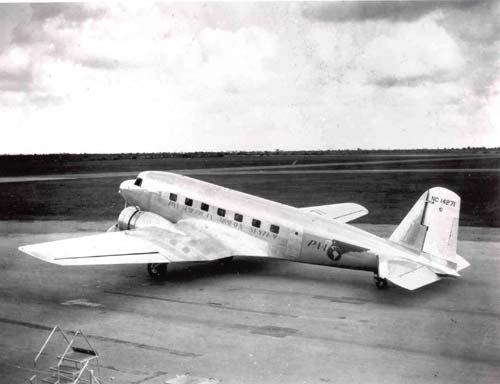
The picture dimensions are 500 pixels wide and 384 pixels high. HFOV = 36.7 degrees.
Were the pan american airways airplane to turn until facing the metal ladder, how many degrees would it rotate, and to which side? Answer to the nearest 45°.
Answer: approximately 135° to its left

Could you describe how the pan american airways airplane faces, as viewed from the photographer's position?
facing away from the viewer and to the left of the viewer

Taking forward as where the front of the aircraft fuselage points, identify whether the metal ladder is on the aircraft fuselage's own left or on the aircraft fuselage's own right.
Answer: on the aircraft fuselage's own left
